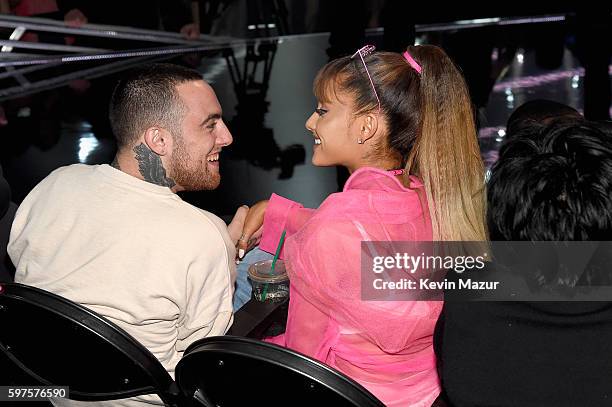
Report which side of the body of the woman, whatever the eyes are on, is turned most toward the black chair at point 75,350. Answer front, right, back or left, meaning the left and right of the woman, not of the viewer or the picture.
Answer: left

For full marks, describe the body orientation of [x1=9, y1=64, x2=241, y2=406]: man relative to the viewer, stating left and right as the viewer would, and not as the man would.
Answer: facing away from the viewer and to the right of the viewer

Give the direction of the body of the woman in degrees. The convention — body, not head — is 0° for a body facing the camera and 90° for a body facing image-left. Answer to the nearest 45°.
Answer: approximately 135°

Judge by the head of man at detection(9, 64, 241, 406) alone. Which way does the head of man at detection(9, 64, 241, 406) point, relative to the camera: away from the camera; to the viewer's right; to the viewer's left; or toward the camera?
to the viewer's right

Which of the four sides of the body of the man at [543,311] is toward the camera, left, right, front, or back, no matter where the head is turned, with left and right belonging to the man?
back

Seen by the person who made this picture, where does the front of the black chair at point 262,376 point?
facing away from the viewer and to the right of the viewer

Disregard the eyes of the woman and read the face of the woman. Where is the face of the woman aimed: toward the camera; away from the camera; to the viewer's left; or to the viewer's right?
to the viewer's left
